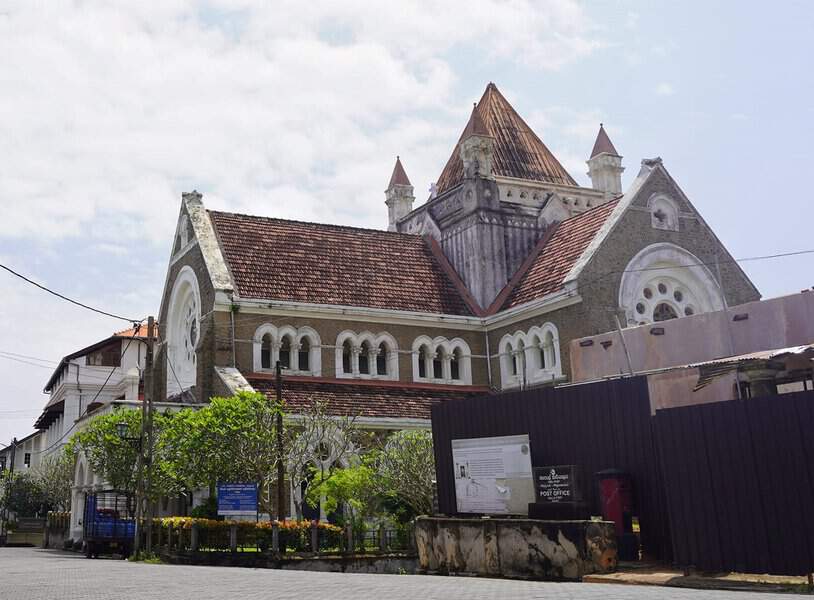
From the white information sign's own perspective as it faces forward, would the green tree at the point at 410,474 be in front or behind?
behind

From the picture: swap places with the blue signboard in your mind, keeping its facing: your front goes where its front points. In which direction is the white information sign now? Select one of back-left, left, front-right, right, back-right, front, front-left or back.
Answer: front-left

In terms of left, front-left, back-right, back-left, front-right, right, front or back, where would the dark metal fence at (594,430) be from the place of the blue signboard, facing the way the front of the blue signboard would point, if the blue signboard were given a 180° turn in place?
back-right

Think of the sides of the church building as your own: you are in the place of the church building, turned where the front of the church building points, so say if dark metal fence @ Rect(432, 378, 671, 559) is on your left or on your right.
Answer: on your left

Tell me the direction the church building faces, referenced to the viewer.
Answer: facing the viewer and to the left of the viewer

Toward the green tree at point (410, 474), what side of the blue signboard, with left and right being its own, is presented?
left

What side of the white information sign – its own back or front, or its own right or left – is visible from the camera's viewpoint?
front

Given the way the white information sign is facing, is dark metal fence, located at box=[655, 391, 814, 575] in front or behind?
in front

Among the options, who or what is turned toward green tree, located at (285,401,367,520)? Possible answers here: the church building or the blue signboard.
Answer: the church building

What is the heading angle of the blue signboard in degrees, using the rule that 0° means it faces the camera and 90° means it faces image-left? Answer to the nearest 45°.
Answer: approximately 0°

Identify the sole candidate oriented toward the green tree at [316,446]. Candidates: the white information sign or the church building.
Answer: the church building

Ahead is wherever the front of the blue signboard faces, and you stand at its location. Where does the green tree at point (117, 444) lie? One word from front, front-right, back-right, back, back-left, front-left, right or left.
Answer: back-right

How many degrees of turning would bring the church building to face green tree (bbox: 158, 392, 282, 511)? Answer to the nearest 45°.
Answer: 0° — it already faces it

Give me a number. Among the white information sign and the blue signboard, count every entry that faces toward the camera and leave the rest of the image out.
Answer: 2

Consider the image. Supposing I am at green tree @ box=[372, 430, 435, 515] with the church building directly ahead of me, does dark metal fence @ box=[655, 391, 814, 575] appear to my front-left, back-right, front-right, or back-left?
back-right
